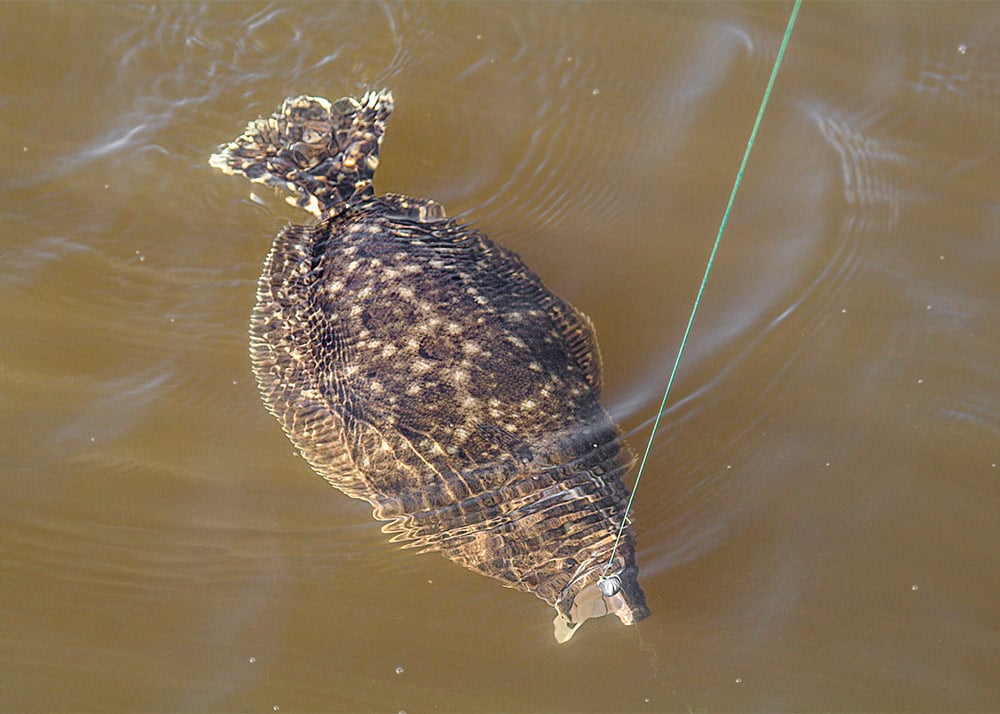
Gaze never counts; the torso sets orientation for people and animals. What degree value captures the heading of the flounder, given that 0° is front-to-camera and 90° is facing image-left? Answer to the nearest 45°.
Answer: approximately 315°
